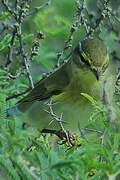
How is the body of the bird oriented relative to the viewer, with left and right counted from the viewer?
facing the viewer and to the right of the viewer
